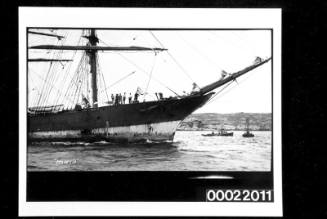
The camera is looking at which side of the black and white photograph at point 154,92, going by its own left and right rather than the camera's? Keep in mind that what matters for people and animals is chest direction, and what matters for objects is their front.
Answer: front
